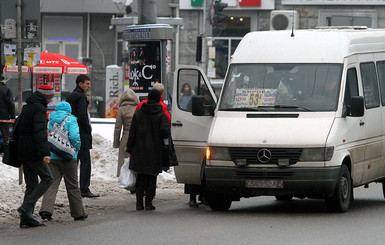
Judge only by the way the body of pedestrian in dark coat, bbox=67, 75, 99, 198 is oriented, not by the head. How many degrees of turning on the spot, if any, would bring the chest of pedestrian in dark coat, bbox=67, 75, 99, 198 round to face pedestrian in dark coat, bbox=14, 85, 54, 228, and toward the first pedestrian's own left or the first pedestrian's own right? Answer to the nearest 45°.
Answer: approximately 90° to the first pedestrian's own right

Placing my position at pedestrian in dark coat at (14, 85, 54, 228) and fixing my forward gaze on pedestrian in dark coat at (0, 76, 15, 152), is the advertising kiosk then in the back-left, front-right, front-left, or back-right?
front-right
